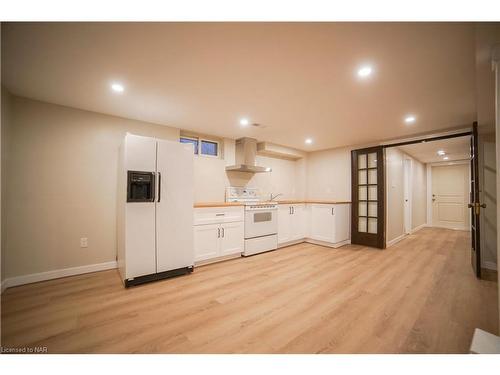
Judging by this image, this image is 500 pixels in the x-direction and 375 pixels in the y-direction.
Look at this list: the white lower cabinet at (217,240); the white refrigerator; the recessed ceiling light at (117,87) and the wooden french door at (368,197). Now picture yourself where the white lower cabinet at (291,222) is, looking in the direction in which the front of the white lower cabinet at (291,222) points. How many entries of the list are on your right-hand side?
3

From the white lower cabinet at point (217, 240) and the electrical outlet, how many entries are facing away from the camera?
0

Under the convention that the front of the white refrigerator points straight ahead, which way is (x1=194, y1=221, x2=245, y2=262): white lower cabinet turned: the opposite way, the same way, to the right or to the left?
the same way

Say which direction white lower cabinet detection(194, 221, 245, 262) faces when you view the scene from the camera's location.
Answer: facing the viewer and to the right of the viewer

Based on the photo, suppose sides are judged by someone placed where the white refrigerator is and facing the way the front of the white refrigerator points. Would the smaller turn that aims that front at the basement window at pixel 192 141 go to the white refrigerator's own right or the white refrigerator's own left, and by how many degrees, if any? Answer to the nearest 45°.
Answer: approximately 90° to the white refrigerator's own left

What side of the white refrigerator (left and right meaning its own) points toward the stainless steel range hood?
left

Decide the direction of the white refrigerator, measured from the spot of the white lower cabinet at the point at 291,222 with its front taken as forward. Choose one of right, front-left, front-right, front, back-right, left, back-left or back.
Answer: right

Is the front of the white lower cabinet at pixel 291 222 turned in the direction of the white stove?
no

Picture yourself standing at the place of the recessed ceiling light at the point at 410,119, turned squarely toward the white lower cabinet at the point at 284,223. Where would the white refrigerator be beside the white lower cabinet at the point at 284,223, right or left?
left

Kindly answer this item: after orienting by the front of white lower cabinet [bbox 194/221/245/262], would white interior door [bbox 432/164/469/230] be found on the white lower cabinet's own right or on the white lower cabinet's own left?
on the white lower cabinet's own left

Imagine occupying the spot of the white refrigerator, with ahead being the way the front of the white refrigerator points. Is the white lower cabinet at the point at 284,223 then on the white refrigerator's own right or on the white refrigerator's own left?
on the white refrigerator's own left

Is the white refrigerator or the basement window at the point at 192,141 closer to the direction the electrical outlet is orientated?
the white refrigerator

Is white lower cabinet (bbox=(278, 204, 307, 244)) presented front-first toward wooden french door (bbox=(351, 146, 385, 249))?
no

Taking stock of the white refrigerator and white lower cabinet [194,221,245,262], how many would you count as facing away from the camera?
0
